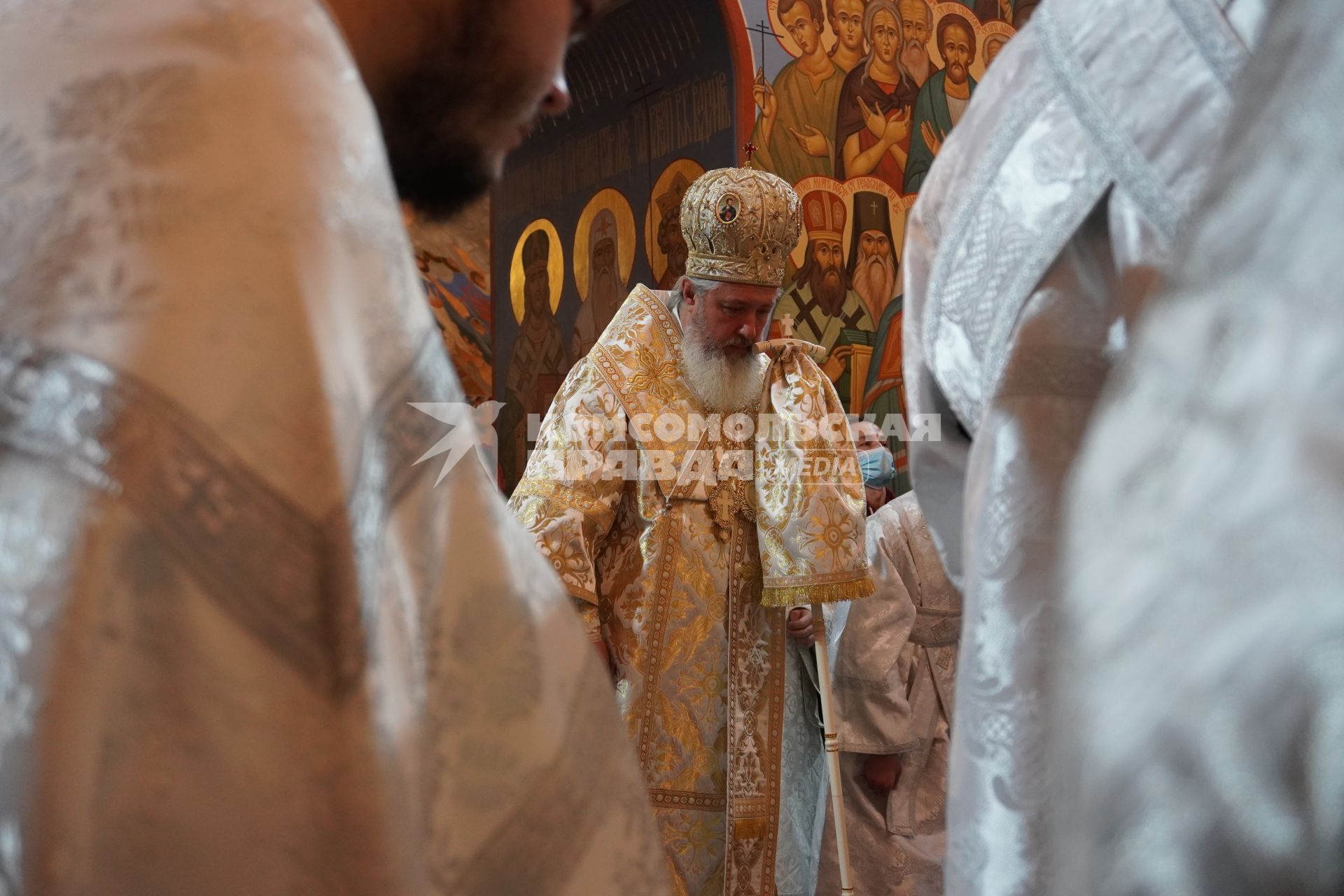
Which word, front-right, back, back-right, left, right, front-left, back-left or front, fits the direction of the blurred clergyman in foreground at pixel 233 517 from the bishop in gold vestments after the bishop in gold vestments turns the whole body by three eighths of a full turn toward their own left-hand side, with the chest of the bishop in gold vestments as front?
back

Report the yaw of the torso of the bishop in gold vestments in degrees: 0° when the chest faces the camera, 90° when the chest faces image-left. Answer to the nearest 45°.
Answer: approximately 315°
